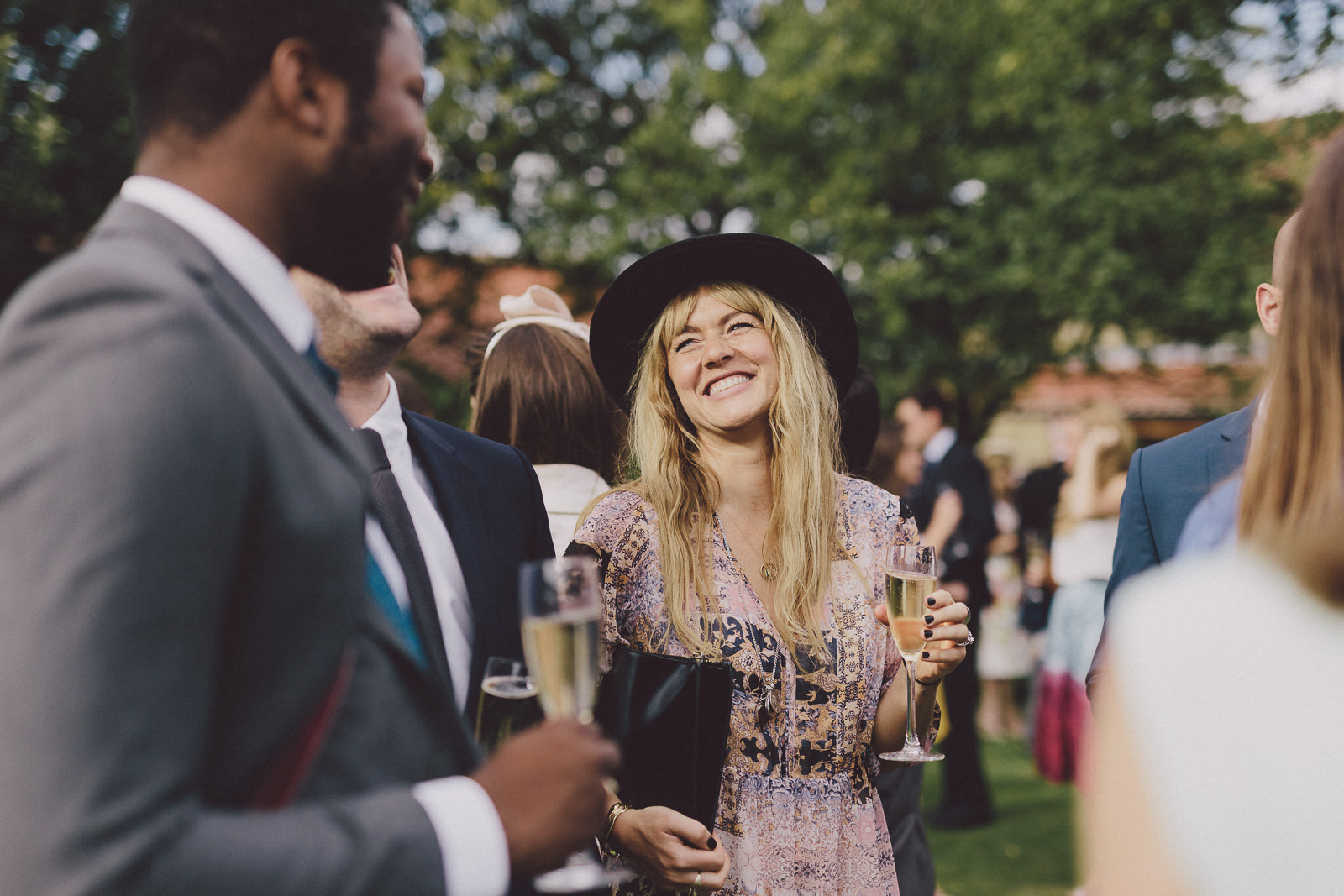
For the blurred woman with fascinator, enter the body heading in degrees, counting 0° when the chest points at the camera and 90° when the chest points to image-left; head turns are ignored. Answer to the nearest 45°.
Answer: approximately 180°

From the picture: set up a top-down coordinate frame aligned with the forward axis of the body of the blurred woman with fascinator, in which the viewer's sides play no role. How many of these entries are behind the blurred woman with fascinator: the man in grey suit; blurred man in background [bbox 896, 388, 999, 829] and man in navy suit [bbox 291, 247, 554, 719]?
2

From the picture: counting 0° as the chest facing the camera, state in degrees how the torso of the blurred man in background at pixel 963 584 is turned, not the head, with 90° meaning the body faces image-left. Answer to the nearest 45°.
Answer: approximately 90°

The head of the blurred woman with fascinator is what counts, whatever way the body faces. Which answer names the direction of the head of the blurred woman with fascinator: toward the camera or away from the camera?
away from the camera

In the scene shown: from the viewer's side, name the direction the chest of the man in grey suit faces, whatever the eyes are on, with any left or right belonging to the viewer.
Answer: facing to the right of the viewer

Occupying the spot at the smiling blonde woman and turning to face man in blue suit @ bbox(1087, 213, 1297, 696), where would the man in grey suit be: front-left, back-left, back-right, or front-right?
back-right

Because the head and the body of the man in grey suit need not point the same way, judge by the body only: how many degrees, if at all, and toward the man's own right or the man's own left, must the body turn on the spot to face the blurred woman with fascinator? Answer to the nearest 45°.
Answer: approximately 90° to the man's own left

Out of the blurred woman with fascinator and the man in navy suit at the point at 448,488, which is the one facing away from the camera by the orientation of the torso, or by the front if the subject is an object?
the blurred woman with fascinator
